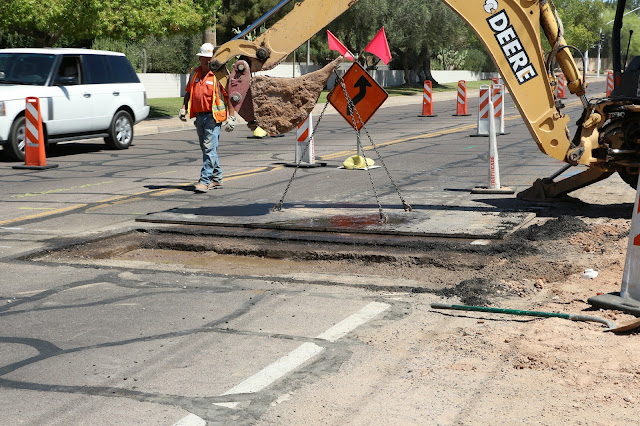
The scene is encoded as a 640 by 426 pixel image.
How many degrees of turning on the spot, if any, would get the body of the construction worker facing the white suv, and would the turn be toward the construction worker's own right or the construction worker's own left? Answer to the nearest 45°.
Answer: approximately 90° to the construction worker's own right

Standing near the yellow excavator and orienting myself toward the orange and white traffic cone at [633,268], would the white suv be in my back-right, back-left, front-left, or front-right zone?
back-right

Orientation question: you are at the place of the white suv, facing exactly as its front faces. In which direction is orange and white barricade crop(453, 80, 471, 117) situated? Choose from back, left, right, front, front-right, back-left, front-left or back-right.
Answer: back

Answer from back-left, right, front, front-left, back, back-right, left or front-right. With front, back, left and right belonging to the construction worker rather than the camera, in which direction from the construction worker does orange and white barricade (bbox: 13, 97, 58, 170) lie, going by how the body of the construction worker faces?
right

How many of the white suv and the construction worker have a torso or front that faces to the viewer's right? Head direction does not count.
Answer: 0

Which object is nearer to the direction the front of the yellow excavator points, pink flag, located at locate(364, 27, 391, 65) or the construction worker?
the construction worker

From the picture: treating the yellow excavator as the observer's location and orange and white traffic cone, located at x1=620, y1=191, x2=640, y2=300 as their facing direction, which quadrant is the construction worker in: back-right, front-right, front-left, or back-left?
back-right

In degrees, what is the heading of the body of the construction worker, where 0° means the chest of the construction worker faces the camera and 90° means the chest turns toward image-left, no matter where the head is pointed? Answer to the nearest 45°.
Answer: approximately 45°

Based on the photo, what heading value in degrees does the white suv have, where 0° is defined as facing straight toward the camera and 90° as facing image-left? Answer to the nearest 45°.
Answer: approximately 45°

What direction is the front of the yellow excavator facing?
to the viewer's left
